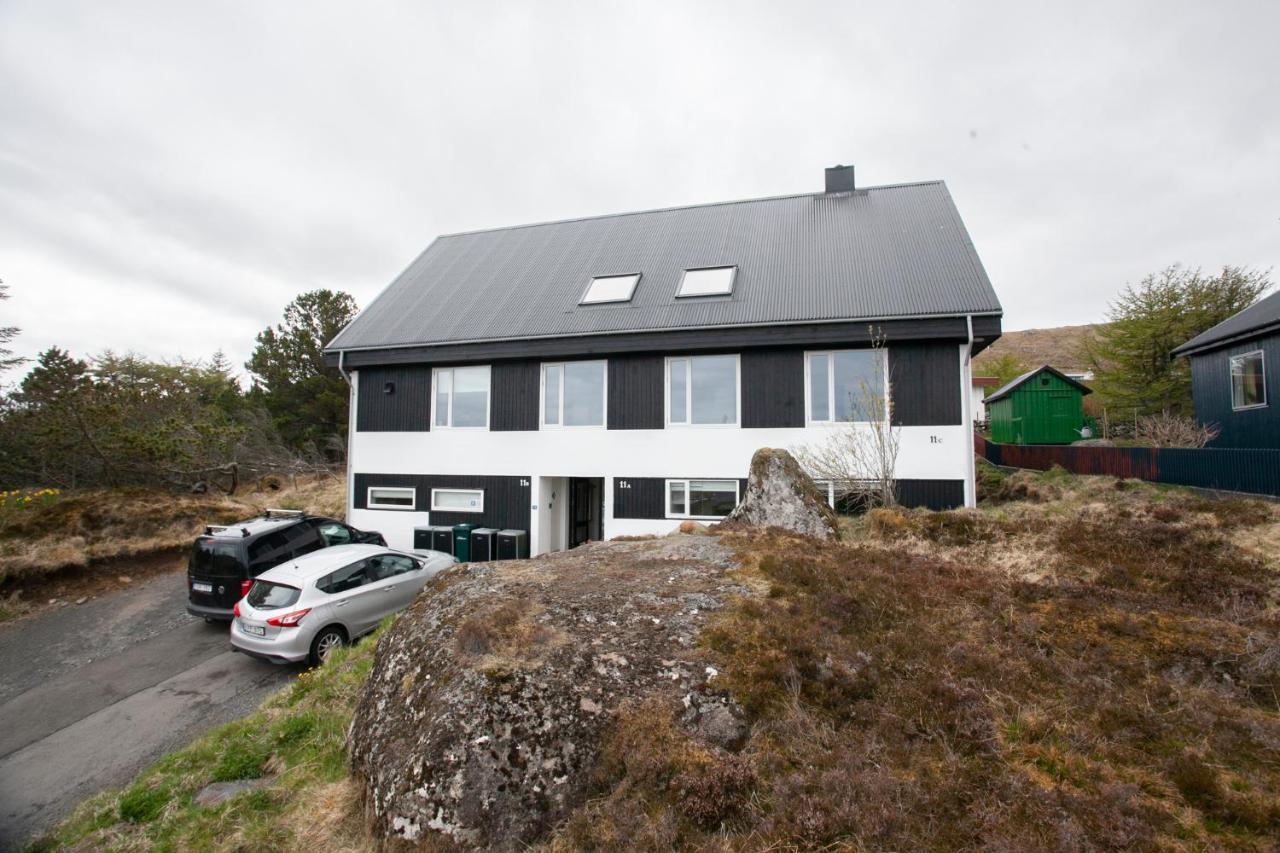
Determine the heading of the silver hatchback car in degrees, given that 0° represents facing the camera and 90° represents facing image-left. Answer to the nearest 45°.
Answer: approximately 225°

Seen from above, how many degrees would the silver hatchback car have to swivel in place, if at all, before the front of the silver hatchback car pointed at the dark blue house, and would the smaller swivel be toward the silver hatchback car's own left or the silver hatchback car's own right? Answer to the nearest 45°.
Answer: approximately 45° to the silver hatchback car's own right

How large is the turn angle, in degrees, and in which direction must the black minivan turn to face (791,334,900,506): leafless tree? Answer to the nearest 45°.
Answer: approximately 90° to its right

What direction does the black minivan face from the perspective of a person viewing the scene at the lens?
facing away from the viewer and to the right of the viewer

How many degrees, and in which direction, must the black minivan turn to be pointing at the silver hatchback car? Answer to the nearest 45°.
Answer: approximately 90° to its right

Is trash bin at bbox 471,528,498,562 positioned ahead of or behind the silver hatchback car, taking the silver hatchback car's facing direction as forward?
ahead

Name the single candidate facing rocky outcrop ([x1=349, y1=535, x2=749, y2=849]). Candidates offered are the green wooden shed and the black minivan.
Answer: the green wooden shed

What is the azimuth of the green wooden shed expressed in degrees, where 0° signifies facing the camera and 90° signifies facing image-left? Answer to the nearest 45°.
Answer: approximately 0°

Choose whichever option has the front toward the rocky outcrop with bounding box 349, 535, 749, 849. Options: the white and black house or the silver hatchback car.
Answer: the white and black house

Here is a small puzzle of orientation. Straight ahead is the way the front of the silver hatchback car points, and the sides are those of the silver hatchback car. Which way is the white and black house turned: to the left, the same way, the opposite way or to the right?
the opposite way

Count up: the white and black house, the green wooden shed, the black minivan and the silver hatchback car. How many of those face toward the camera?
2
